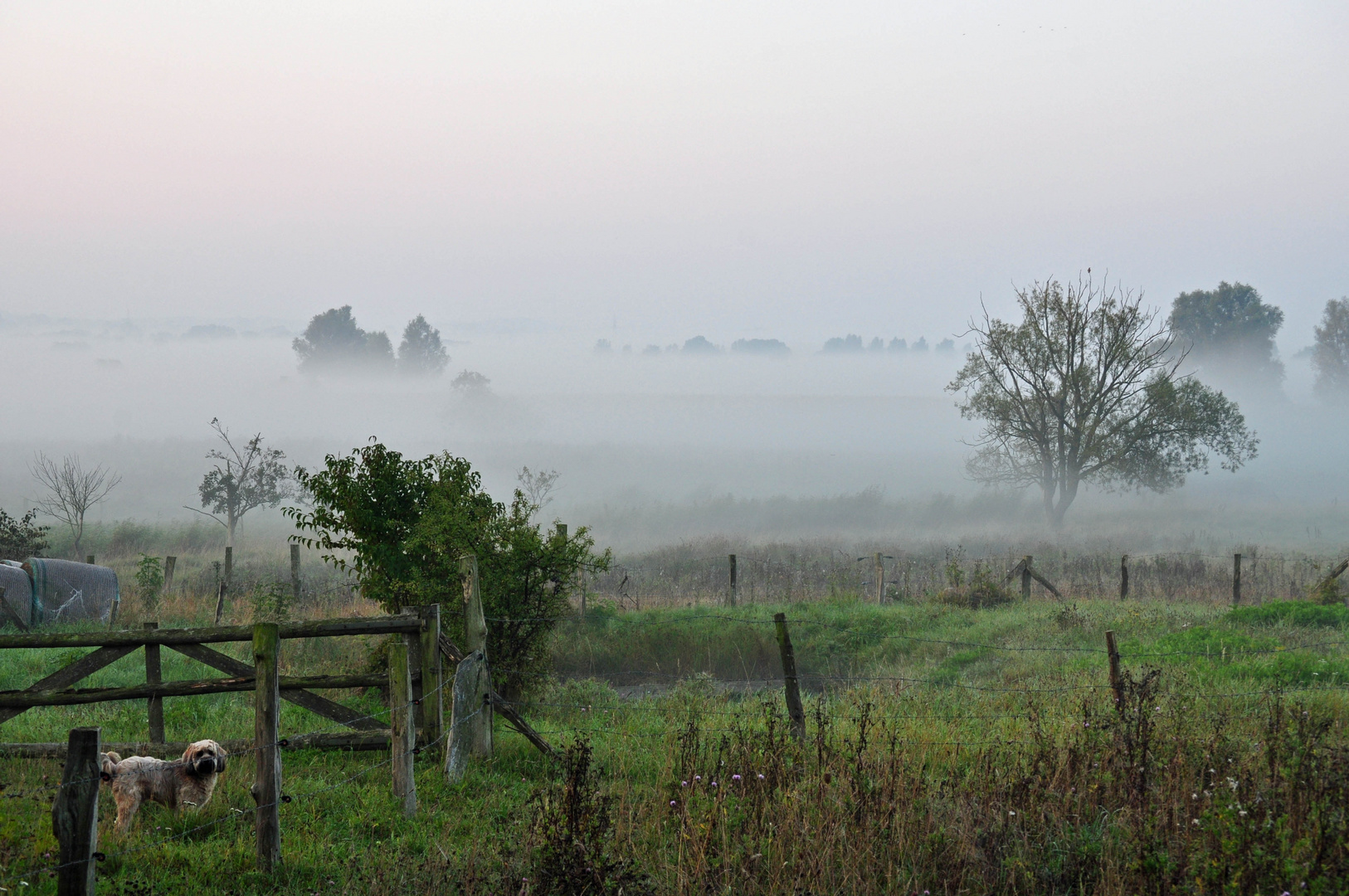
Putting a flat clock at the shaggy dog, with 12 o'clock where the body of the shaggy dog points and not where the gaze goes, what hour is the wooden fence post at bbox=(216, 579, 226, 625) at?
The wooden fence post is roughly at 9 o'clock from the shaggy dog.

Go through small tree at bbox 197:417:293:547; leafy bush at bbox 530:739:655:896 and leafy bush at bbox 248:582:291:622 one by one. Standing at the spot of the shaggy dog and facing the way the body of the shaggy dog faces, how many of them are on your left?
2

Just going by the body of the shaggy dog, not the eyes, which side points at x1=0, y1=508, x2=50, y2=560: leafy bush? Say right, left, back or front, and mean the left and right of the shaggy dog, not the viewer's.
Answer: left

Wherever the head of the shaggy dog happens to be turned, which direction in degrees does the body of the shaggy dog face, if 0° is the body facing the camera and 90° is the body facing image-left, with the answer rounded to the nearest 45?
approximately 270°

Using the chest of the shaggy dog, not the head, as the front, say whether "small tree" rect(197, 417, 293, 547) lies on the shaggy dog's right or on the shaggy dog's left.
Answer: on the shaggy dog's left

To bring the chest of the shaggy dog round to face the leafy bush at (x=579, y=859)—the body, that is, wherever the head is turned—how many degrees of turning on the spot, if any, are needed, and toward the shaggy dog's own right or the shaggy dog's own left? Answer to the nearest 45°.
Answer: approximately 45° to the shaggy dog's own right

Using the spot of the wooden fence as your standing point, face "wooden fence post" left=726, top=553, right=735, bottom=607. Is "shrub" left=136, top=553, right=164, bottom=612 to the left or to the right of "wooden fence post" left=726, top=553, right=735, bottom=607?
left

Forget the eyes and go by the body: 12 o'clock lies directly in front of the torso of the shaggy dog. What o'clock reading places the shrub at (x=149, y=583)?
The shrub is roughly at 9 o'clock from the shaggy dog.

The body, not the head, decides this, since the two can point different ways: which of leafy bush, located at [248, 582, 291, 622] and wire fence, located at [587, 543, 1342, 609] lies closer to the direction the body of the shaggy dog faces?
the wire fence

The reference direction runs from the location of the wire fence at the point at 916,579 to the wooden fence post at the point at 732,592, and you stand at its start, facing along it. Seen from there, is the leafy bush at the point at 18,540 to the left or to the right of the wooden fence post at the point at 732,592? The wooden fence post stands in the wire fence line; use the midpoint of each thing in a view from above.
right

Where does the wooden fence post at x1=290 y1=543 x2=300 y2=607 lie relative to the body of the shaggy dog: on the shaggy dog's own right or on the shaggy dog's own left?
on the shaggy dog's own left

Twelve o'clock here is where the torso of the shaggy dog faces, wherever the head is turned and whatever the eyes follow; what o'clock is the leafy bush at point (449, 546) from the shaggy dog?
The leafy bush is roughly at 10 o'clock from the shaggy dog.
